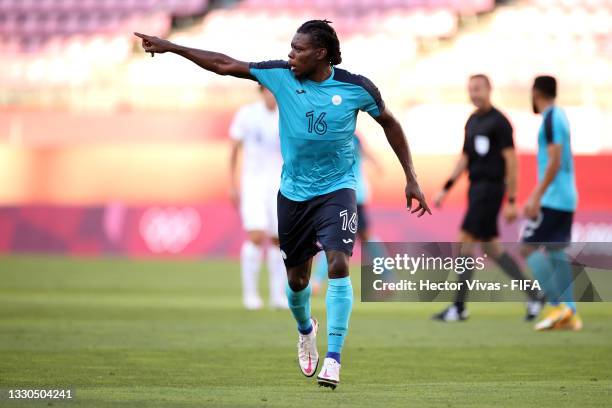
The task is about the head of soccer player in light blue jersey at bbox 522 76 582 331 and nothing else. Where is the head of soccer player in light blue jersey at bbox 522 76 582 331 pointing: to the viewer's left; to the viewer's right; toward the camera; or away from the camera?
to the viewer's left

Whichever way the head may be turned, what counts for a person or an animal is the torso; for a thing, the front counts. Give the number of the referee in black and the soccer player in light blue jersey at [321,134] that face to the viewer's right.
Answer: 0

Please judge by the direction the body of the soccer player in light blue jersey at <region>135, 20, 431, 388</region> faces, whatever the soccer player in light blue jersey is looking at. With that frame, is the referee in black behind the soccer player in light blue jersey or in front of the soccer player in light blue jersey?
behind

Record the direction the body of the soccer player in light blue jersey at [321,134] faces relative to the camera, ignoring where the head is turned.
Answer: toward the camera

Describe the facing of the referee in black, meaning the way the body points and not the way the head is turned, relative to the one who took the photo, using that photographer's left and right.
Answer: facing the viewer and to the left of the viewer

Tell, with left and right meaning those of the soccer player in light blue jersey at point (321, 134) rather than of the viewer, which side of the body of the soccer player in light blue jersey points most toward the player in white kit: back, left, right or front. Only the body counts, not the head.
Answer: back

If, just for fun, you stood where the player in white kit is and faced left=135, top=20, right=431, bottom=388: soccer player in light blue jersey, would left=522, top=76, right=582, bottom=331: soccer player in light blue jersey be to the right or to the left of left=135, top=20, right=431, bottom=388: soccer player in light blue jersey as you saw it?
left

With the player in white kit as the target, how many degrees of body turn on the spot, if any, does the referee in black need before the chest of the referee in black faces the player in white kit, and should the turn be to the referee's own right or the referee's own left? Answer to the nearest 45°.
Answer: approximately 45° to the referee's own right

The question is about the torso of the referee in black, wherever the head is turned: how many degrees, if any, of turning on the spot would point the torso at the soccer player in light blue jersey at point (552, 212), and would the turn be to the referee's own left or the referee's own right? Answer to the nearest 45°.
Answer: approximately 90° to the referee's own left

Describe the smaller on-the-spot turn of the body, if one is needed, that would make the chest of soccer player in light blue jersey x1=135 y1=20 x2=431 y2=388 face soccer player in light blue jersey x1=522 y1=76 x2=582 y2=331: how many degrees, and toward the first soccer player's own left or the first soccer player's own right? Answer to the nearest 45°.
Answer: approximately 135° to the first soccer player's own left
